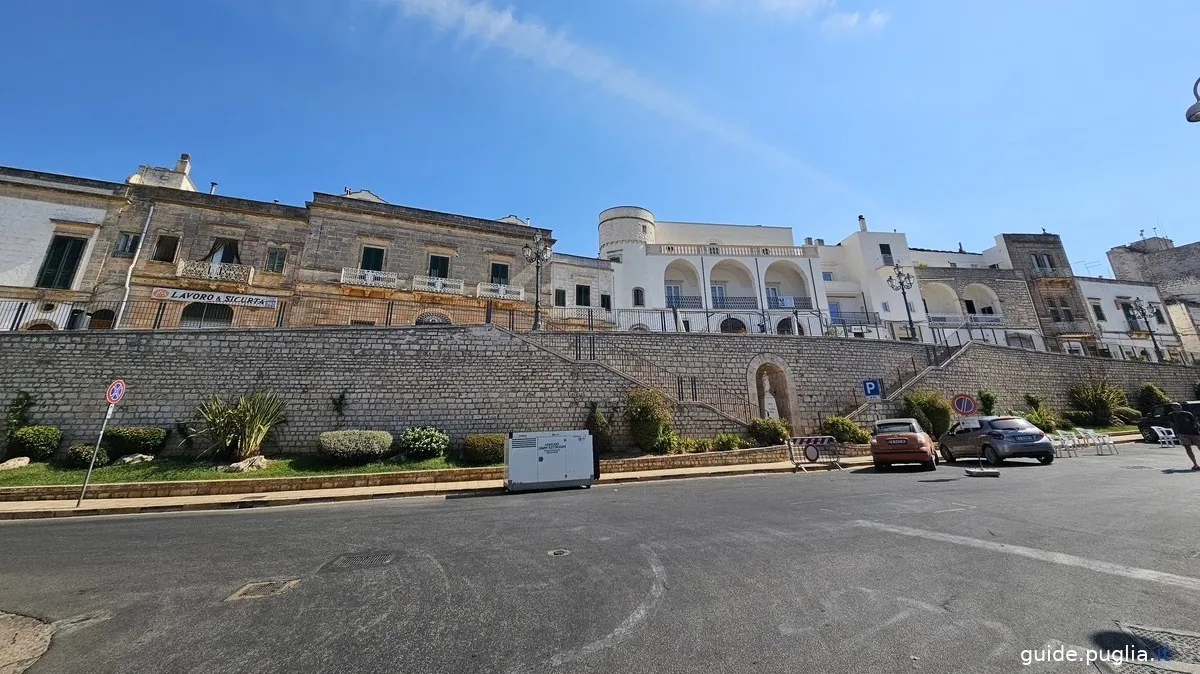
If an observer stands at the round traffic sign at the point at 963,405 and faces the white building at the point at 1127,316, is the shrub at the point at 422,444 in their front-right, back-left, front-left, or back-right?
back-left

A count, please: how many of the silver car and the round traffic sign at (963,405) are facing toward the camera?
1

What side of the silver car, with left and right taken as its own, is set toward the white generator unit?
left

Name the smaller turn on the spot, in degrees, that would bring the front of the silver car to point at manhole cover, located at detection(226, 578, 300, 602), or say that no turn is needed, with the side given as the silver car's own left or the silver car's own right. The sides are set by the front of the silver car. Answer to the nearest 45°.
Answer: approximately 135° to the silver car's own left

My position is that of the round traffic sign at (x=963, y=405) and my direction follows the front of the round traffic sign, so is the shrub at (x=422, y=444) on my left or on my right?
on my right

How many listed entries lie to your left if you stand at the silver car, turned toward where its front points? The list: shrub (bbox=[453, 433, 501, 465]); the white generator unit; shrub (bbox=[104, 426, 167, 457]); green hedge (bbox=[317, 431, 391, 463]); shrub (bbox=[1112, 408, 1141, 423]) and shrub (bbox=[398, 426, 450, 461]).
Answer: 5

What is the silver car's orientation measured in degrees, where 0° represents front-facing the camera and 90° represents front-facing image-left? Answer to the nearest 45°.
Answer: approximately 135°

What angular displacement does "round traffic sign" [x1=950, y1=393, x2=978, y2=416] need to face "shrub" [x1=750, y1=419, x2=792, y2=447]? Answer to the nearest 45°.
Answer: approximately 90° to its right

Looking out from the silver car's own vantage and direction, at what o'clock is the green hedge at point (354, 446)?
The green hedge is roughly at 9 o'clock from the silver car.

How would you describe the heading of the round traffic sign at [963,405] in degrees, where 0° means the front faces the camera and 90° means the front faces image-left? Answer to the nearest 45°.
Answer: approximately 0°

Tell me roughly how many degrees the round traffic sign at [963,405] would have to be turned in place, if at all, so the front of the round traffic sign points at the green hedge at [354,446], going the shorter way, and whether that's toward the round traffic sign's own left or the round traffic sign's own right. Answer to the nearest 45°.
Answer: approximately 45° to the round traffic sign's own right

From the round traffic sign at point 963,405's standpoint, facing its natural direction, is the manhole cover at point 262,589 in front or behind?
in front

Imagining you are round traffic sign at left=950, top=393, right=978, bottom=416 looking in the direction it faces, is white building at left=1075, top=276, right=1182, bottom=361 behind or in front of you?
behind
